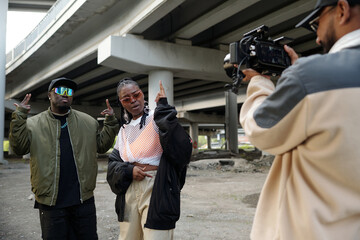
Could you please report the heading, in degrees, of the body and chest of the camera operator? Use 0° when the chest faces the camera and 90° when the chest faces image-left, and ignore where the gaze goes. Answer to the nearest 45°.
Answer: approximately 135°

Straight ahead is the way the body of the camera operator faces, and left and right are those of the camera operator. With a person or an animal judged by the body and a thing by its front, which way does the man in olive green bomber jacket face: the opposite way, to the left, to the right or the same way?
the opposite way

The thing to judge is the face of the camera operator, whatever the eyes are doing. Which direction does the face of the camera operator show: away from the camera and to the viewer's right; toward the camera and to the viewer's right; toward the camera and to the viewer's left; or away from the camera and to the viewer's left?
away from the camera and to the viewer's left

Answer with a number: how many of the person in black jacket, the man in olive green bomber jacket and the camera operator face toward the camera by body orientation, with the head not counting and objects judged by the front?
2

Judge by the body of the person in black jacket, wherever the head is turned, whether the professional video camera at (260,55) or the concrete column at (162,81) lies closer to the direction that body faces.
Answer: the professional video camera

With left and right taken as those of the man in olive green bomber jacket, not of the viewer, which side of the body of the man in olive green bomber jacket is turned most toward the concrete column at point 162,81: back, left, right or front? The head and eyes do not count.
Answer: back

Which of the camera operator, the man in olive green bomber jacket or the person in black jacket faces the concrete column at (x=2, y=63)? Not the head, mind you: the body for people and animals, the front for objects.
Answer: the camera operator

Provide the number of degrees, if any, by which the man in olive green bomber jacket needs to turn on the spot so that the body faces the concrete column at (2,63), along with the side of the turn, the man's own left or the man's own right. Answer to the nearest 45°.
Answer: approximately 180°

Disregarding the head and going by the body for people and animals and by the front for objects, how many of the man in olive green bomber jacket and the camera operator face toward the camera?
1

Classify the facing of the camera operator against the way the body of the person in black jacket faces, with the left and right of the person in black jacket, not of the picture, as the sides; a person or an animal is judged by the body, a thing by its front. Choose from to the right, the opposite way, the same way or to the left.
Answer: the opposite way

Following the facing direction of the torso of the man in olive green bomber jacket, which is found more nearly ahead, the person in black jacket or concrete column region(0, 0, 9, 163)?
the person in black jacket

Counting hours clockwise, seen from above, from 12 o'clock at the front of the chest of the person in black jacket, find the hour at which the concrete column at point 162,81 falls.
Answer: The concrete column is roughly at 6 o'clock from the person in black jacket.

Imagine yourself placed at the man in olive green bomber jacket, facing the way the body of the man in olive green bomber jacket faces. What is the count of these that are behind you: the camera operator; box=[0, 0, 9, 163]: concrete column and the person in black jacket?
1

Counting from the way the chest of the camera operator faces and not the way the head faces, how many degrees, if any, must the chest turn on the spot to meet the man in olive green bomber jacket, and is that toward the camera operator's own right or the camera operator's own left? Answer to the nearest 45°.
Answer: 0° — they already face them
